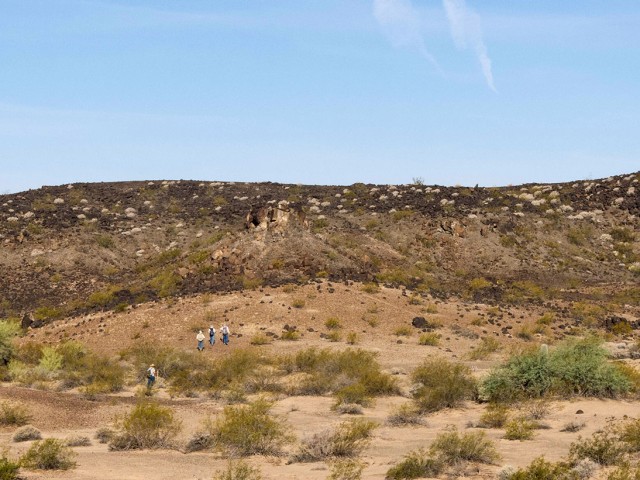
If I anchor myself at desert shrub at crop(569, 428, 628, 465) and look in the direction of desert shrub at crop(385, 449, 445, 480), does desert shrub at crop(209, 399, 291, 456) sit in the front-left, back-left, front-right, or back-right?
front-right

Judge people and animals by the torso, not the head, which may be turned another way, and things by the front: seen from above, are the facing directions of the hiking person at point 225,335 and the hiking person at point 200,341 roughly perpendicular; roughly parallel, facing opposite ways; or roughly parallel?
roughly parallel
